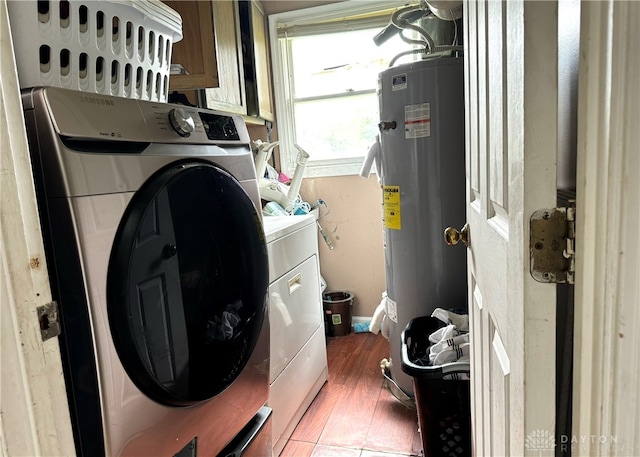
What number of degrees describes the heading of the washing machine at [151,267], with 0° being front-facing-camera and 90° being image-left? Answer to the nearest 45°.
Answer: approximately 315°

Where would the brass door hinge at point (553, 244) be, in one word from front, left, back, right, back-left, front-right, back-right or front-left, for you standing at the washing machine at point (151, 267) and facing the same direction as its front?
front

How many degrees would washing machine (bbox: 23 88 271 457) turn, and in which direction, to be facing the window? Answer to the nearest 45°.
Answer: approximately 90° to its left

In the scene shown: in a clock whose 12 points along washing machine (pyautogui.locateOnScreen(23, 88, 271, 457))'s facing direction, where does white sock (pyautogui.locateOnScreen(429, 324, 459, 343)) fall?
The white sock is roughly at 10 o'clock from the washing machine.

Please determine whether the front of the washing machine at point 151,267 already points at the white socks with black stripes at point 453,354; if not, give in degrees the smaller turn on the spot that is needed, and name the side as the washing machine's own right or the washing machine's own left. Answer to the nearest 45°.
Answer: approximately 45° to the washing machine's own left

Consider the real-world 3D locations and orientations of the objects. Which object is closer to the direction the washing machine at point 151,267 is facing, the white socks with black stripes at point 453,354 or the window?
the white socks with black stripes

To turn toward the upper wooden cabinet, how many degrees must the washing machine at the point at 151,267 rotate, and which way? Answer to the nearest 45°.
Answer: approximately 135° to its left

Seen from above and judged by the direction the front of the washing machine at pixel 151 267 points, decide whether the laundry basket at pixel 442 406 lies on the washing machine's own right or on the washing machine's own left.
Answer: on the washing machine's own left
